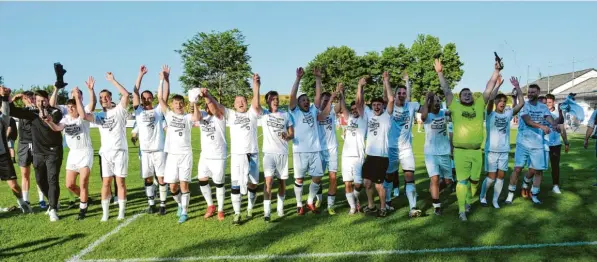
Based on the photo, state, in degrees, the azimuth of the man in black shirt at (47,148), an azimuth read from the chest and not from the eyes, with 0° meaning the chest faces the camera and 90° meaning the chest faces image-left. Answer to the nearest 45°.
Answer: approximately 0°

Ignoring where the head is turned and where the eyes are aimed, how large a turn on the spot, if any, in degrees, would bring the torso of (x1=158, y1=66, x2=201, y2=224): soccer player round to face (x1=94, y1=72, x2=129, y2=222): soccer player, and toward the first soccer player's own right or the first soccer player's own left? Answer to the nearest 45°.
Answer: approximately 90° to the first soccer player's own right

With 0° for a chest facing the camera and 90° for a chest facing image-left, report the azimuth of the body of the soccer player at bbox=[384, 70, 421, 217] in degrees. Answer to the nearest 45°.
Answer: approximately 0°

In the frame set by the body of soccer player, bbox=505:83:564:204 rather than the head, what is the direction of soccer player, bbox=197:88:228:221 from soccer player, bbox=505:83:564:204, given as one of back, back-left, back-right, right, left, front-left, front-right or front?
front-right

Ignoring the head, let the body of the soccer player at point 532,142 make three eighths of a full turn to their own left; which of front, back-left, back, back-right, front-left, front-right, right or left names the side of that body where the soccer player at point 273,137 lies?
back

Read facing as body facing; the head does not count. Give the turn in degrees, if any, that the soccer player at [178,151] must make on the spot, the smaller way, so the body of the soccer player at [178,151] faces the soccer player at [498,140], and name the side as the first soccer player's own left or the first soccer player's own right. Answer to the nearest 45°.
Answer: approximately 90° to the first soccer player's own left

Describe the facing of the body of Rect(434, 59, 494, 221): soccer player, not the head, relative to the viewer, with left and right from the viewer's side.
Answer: facing the viewer

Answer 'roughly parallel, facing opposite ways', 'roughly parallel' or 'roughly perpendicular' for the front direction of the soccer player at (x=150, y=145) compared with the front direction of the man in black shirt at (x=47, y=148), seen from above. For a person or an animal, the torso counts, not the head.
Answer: roughly parallel

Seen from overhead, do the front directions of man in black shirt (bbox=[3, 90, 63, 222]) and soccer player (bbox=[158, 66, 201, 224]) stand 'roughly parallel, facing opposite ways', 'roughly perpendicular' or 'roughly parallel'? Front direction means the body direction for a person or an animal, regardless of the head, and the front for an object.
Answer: roughly parallel

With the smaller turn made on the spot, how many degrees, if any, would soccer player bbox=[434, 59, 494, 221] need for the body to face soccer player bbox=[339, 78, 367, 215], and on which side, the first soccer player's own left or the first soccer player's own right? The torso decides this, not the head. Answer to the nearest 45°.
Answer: approximately 90° to the first soccer player's own right

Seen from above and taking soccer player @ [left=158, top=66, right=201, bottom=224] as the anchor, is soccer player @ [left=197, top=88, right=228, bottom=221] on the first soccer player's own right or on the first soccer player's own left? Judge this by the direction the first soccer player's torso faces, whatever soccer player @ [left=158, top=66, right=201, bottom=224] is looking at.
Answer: on the first soccer player's own left
